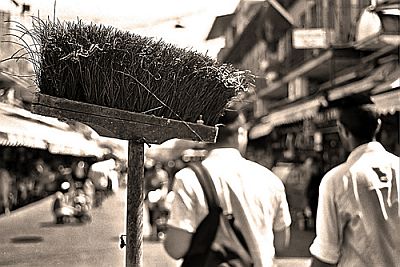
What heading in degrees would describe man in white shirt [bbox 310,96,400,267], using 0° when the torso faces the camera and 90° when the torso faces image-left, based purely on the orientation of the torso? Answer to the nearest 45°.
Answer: approximately 135°

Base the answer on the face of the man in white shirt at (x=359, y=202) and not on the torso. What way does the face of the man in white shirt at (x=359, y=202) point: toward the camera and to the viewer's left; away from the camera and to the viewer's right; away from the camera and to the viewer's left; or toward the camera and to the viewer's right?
away from the camera and to the viewer's left

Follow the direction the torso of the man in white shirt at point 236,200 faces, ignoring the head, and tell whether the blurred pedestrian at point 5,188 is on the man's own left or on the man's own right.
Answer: on the man's own left

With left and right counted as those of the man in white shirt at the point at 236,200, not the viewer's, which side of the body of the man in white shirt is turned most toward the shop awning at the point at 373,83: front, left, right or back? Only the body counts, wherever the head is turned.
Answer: front

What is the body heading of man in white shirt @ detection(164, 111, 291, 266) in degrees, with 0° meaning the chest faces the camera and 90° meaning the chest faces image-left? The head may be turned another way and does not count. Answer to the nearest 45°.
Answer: approximately 180°
